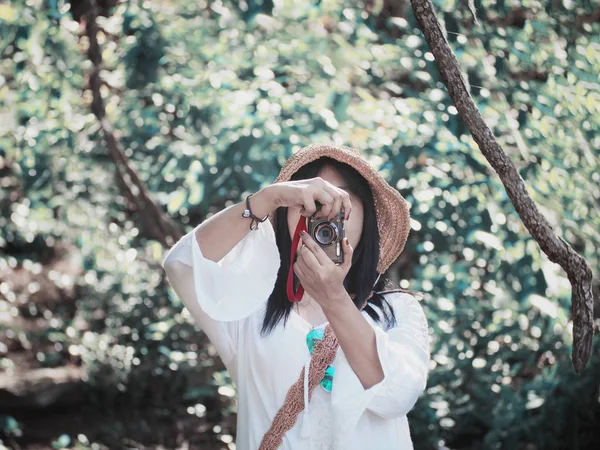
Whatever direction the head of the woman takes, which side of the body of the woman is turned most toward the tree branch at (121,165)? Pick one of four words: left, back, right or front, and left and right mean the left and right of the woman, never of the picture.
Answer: back

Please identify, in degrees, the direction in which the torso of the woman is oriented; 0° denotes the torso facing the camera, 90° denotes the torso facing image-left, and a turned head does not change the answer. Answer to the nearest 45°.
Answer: approximately 0°
